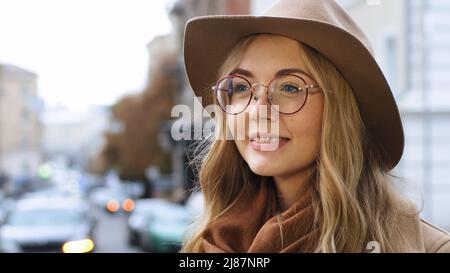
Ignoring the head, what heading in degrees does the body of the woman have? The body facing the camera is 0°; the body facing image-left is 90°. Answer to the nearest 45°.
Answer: approximately 45°

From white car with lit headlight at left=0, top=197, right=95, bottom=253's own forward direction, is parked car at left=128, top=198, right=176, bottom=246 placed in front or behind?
behind

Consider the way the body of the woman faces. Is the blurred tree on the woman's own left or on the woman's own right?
on the woman's own right

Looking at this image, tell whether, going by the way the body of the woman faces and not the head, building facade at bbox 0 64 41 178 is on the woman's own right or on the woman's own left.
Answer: on the woman's own right

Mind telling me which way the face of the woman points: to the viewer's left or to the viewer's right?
to the viewer's left

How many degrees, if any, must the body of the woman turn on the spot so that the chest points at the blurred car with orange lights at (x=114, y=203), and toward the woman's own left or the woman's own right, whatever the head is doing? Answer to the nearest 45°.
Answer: approximately 135° to the woman's own right

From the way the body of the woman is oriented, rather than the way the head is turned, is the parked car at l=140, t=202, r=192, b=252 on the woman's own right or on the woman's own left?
on the woman's own right

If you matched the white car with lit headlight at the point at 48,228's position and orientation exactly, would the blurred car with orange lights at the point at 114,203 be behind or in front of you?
behind

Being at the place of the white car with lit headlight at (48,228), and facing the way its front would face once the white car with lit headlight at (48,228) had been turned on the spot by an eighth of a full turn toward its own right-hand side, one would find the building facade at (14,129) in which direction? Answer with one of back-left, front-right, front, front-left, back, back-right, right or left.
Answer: back-right

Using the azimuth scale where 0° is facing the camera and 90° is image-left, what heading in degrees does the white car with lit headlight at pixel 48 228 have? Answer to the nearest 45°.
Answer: approximately 0°

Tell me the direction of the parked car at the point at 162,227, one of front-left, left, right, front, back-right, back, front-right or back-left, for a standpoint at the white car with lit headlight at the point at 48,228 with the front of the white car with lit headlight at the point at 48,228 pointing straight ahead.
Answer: back-left
